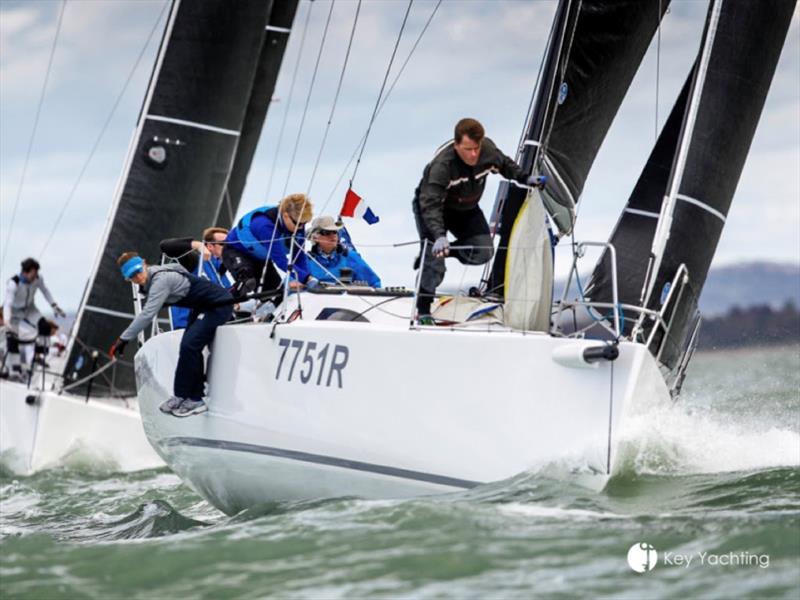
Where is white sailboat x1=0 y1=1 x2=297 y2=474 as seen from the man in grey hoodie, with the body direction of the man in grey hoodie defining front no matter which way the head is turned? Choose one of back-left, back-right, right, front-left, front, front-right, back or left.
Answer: right

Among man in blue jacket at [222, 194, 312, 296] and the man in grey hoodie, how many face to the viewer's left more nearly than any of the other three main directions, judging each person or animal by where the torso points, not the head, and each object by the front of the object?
1

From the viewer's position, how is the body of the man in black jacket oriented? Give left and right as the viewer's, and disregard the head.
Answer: facing the viewer and to the right of the viewer

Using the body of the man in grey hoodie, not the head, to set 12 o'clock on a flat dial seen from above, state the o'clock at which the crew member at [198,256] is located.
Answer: The crew member is roughly at 3 o'clock from the man in grey hoodie.

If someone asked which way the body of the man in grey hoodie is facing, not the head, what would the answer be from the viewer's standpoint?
to the viewer's left

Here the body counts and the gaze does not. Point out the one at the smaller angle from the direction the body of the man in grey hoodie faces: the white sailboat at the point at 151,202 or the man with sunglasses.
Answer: the white sailboat

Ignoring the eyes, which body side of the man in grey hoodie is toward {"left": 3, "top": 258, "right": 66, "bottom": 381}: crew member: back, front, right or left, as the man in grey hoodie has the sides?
right

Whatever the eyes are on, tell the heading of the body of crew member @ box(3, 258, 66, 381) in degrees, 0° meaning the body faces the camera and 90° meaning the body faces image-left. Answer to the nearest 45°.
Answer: approximately 315°
